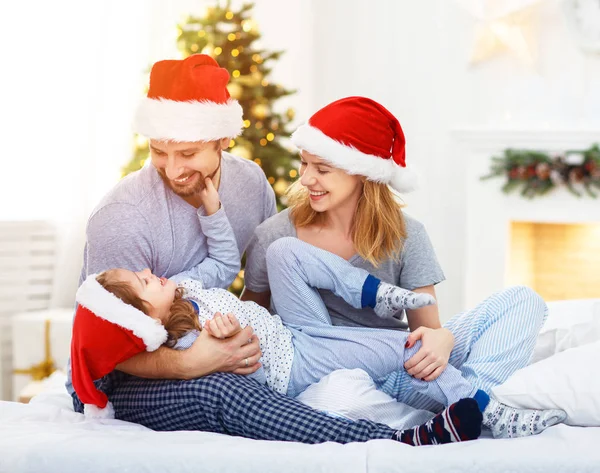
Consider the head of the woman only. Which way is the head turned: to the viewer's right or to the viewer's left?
to the viewer's left

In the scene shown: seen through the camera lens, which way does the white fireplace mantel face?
facing the viewer

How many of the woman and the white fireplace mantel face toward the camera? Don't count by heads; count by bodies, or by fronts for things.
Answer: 2

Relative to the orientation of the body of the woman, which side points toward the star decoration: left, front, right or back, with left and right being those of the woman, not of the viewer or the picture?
back

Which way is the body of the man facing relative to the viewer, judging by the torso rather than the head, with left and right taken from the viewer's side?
facing the viewer and to the right of the viewer

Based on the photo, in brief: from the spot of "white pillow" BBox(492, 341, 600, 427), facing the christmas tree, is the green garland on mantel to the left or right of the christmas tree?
right

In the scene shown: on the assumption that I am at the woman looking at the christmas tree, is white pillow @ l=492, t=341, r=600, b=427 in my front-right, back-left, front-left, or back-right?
back-right

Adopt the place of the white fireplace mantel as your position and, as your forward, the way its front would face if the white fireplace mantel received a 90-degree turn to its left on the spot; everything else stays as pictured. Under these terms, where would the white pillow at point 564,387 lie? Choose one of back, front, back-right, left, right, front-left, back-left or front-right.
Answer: right
